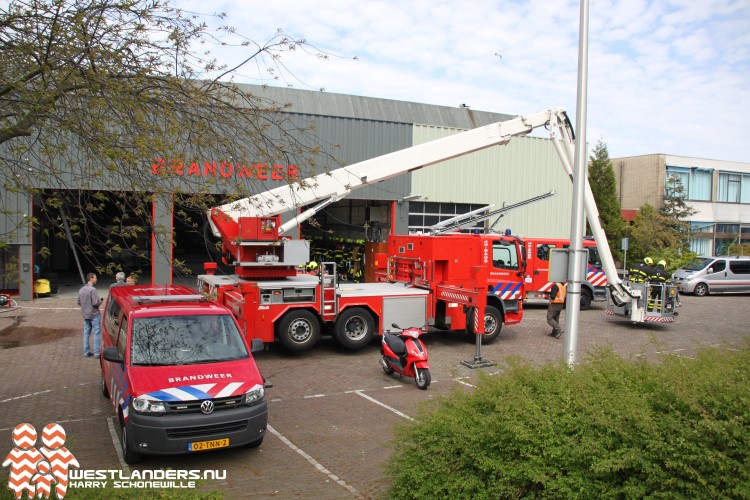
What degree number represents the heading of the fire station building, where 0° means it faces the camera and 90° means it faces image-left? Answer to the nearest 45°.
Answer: approximately 315°

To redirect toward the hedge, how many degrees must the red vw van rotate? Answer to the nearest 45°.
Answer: approximately 45° to its left

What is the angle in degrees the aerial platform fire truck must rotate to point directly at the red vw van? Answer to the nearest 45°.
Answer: approximately 135° to its right

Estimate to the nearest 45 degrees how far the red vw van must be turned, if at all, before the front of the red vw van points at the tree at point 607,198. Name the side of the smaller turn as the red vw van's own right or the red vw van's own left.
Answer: approximately 135° to the red vw van's own left

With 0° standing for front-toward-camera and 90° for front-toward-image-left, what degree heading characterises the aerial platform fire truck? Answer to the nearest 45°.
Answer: approximately 225°

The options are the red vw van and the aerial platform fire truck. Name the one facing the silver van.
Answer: the aerial platform fire truck

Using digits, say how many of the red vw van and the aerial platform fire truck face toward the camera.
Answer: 1

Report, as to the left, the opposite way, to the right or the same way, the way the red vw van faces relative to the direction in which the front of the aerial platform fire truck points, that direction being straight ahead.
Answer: to the right

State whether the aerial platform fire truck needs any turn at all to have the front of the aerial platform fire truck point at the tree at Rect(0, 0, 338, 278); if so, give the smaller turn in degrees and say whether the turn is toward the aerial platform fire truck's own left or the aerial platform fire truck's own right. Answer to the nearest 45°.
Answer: approximately 135° to the aerial platform fire truck's own right

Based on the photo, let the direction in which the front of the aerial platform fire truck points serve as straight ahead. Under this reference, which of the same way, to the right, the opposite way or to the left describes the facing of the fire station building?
to the right
